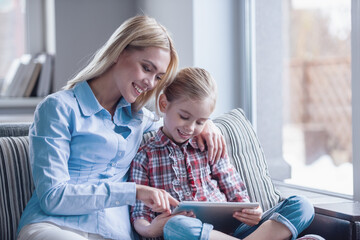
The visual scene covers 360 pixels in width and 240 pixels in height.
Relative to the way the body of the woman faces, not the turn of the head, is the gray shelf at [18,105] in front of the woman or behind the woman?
behind

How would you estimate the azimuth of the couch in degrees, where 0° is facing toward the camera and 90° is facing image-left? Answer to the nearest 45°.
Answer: approximately 0°

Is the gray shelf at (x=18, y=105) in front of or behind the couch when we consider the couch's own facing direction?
behind

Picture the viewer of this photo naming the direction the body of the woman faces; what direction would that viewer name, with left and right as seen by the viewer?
facing the viewer and to the right of the viewer
